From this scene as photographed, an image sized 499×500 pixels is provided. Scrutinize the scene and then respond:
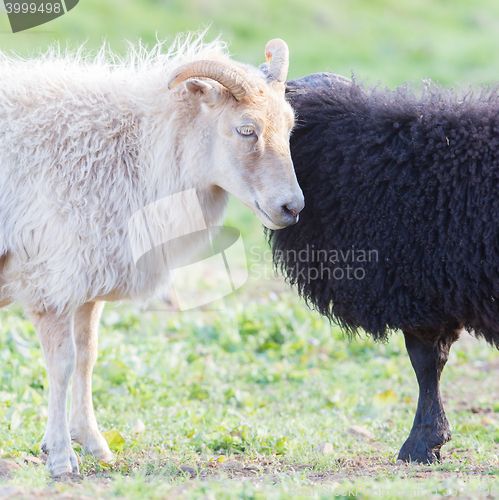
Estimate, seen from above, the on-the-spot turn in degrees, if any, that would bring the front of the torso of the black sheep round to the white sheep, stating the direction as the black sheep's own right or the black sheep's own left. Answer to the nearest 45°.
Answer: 0° — it already faces it

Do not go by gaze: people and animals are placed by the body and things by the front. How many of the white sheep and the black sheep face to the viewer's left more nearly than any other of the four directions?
1

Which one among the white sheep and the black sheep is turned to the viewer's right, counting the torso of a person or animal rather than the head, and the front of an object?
the white sheep

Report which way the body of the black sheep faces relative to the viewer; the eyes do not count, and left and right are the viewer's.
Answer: facing to the left of the viewer

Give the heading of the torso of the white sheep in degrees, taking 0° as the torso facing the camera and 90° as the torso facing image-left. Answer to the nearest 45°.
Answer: approximately 270°

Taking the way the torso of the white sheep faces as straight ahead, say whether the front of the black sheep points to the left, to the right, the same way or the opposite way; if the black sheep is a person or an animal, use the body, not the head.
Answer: the opposite way

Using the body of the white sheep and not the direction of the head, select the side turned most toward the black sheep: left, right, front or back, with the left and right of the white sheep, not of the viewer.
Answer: front
